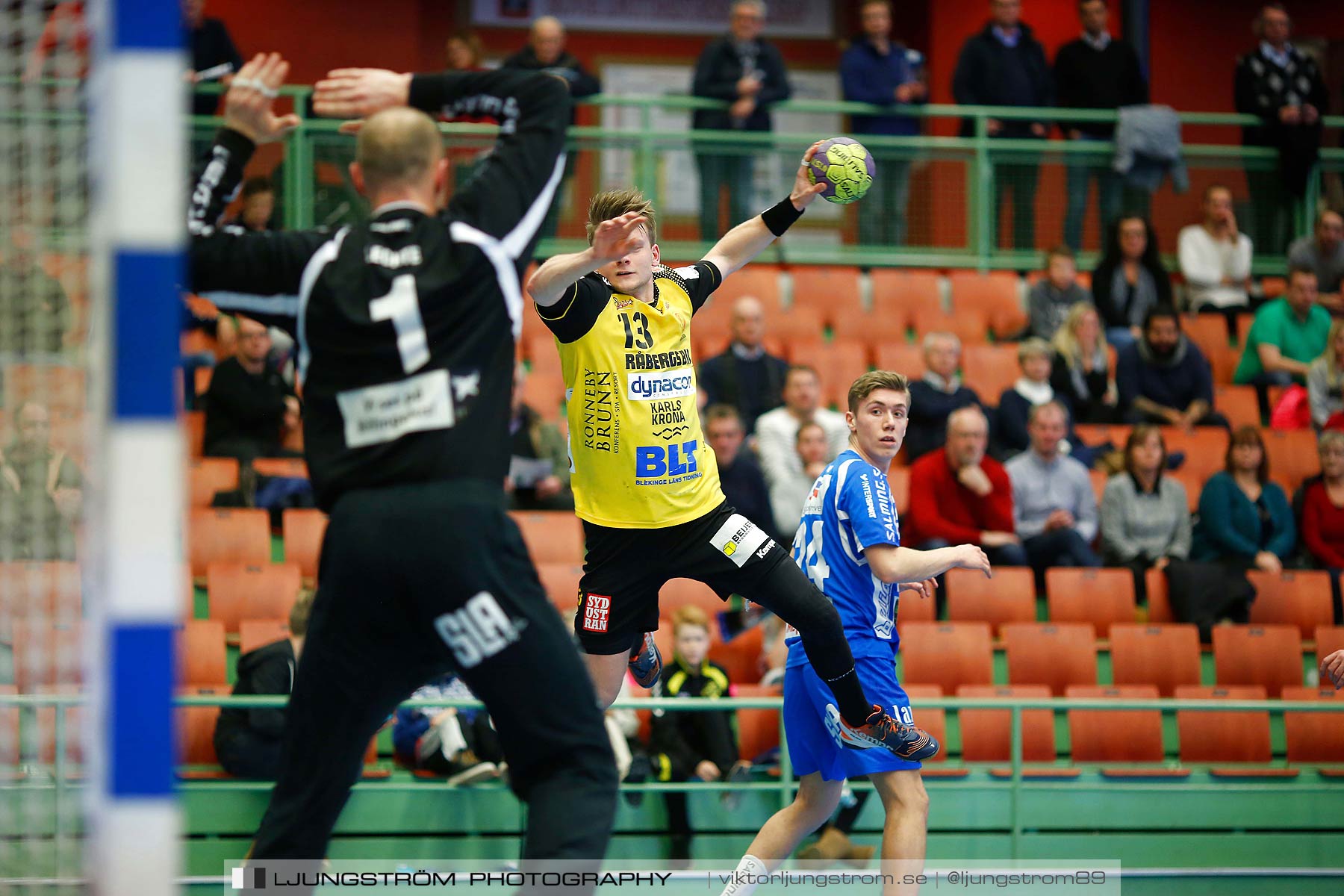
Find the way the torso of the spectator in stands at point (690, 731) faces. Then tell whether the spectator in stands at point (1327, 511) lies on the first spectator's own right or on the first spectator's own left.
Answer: on the first spectator's own left

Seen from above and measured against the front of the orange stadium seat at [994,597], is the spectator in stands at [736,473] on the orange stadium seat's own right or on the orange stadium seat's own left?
on the orange stadium seat's own right

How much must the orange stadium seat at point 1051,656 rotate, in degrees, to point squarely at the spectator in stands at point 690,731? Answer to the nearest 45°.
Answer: approximately 45° to its right

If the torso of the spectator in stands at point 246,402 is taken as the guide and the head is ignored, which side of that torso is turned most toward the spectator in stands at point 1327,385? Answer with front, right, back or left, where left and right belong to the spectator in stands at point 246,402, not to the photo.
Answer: left

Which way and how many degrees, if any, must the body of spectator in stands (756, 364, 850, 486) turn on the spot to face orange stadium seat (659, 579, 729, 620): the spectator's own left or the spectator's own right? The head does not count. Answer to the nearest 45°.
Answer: approximately 45° to the spectator's own right
